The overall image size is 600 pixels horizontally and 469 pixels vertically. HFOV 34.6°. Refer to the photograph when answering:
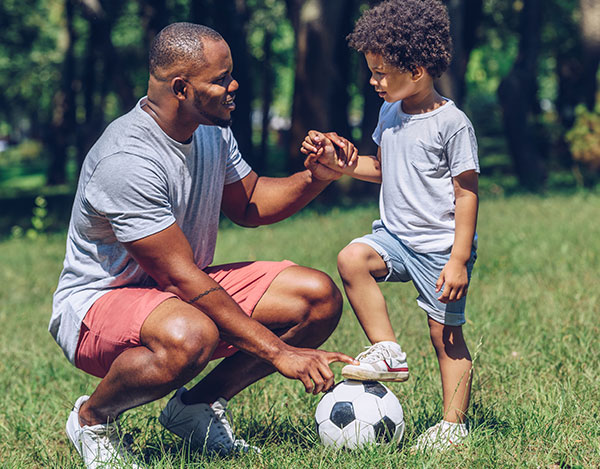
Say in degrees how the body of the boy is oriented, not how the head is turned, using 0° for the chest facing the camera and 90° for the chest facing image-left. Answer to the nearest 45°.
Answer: approximately 45°

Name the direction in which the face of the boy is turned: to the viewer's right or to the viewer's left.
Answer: to the viewer's left

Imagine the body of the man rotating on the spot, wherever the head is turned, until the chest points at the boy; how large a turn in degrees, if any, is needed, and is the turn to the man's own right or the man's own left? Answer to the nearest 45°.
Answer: approximately 45° to the man's own left

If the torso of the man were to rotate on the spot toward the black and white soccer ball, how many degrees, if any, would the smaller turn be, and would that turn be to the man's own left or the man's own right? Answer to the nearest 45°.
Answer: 0° — they already face it

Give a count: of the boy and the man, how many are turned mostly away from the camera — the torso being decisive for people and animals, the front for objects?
0

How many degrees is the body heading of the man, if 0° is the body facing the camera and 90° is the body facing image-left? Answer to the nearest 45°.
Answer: approximately 315°

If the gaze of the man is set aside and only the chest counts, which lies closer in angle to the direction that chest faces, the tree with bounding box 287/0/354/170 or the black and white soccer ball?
the black and white soccer ball
